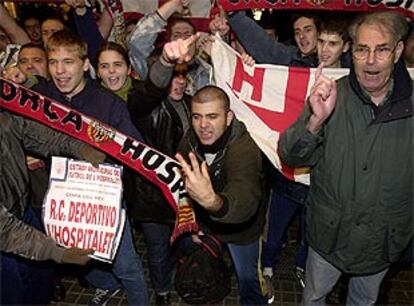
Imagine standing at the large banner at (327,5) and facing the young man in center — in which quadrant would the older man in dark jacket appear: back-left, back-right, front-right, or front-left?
front-left

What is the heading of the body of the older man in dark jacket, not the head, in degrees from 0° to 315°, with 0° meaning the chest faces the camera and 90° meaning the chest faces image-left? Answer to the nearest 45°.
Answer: approximately 0°

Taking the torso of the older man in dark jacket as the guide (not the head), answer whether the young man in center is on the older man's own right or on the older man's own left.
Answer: on the older man's own right

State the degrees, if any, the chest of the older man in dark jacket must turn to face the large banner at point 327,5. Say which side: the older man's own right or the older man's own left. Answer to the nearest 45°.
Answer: approximately 180°

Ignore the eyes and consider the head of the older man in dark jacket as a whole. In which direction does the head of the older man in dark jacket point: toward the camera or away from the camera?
toward the camera

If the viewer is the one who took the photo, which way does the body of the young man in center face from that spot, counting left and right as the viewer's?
facing the viewer and to the left of the viewer

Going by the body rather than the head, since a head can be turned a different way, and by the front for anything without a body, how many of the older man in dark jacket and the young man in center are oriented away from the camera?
0

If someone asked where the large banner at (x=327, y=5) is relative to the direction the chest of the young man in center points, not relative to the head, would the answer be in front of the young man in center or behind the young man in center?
behind
